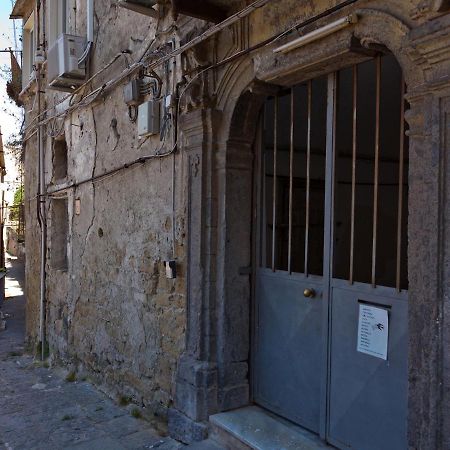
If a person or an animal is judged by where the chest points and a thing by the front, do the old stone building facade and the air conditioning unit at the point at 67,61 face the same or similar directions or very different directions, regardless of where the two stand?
same or similar directions

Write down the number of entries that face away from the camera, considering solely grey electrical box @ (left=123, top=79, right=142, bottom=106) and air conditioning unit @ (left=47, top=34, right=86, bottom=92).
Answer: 0

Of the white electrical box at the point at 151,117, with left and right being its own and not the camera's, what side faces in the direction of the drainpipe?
right

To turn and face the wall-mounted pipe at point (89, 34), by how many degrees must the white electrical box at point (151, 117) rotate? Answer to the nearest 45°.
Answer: approximately 90° to its right

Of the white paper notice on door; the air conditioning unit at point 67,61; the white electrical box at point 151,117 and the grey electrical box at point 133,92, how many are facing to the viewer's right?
0

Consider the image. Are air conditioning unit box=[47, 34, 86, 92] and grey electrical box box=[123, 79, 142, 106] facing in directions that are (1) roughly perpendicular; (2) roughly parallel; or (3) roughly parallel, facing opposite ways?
roughly parallel

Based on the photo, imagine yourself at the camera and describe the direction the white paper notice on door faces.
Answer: facing the viewer and to the left of the viewer

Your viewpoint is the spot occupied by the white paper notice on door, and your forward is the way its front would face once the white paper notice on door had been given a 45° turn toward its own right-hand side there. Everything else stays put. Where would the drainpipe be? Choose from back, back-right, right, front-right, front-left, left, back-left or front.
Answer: front-right

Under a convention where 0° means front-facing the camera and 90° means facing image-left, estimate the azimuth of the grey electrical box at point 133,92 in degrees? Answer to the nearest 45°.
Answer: approximately 45°

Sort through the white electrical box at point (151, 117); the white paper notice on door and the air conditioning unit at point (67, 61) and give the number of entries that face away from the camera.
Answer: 0
